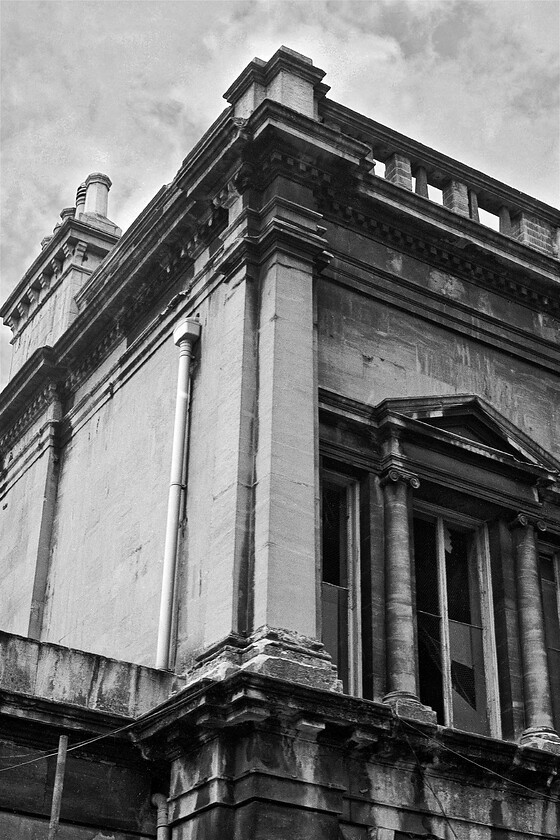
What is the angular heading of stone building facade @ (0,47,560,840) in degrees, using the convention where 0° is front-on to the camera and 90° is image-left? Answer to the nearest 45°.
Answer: approximately 315°
